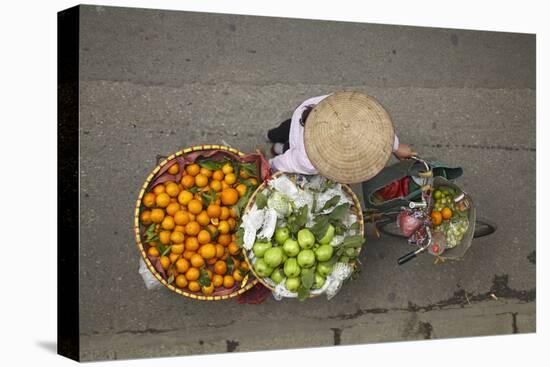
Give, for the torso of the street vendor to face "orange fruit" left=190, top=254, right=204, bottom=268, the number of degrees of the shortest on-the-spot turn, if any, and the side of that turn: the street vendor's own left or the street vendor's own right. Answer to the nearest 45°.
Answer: approximately 180°

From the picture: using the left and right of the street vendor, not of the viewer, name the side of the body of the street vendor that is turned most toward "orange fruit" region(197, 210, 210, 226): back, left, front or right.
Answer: back

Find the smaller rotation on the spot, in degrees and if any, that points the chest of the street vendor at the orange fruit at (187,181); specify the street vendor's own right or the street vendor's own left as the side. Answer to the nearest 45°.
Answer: approximately 180°

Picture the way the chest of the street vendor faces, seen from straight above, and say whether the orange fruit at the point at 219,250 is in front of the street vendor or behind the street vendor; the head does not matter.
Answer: behind

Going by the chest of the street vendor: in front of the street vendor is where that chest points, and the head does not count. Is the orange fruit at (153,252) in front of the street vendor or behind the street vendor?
behind

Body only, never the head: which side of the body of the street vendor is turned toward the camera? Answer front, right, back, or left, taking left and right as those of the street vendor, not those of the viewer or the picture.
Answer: right

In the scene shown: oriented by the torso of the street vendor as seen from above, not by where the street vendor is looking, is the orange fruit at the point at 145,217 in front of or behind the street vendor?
behind

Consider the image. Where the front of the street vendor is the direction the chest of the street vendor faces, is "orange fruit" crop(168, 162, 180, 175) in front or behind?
behind

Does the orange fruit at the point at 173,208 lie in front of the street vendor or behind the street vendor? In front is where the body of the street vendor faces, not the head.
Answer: behind
